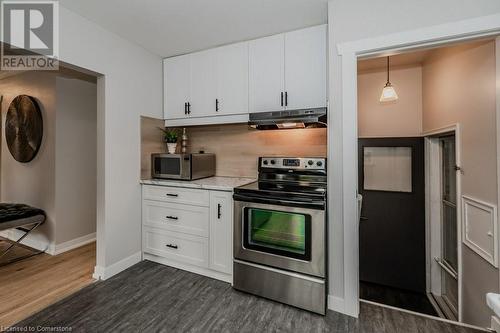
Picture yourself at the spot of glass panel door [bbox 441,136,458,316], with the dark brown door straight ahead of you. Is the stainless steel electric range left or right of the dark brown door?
left

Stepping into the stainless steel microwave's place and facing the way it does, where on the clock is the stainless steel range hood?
The stainless steel range hood is roughly at 9 o'clock from the stainless steel microwave.

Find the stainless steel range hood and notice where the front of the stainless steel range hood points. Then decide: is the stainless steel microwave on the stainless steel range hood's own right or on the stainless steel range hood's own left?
on the stainless steel range hood's own right

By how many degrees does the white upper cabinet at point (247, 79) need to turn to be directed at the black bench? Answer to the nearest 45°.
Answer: approximately 45° to its right

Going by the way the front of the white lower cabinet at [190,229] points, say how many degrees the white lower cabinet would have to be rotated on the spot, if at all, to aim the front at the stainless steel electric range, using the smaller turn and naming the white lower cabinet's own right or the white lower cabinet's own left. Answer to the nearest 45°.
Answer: approximately 90° to the white lower cabinet's own left

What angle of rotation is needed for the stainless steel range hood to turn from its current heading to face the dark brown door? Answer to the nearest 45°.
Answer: approximately 135° to its left

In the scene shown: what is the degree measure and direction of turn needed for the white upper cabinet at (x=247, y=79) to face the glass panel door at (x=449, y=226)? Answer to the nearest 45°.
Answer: approximately 135° to its left

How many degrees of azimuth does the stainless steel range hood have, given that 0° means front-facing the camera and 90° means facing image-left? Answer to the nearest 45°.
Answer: approximately 0°
